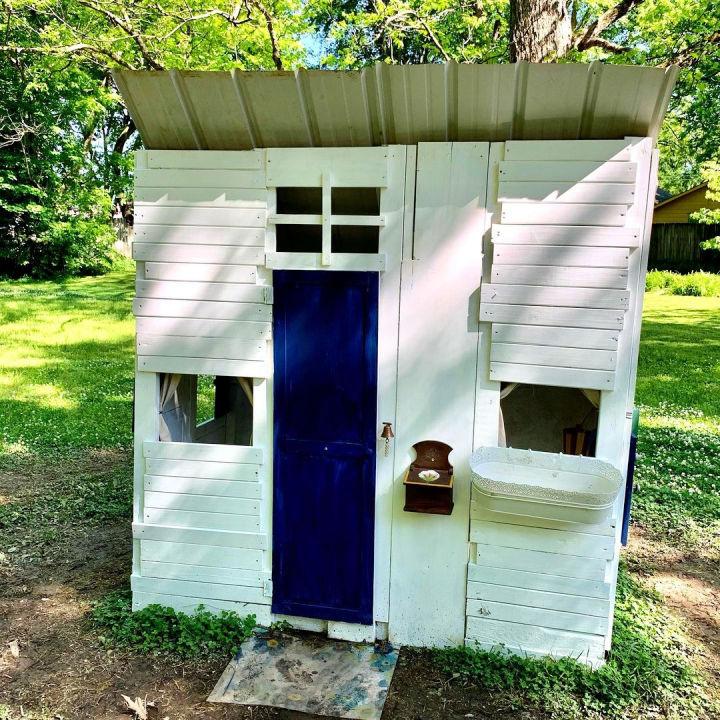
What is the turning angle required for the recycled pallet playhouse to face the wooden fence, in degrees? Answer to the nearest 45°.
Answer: approximately 135° to its left

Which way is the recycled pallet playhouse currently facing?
toward the camera
